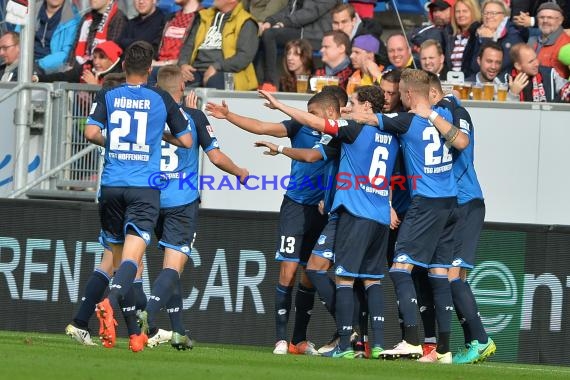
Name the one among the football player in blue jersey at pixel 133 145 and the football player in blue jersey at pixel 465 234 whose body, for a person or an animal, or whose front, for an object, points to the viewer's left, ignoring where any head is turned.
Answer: the football player in blue jersey at pixel 465 234

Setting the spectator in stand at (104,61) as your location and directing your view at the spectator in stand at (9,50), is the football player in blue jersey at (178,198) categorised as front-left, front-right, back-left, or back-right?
back-left

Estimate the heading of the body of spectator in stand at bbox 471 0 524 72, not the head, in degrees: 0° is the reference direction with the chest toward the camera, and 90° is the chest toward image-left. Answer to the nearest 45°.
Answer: approximately 45°

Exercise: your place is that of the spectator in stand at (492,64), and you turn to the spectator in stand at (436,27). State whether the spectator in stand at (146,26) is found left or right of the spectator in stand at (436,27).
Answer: left

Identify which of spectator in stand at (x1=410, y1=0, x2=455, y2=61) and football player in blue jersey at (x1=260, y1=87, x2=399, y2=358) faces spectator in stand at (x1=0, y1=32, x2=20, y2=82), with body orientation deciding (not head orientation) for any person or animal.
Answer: the football player in blue jersey

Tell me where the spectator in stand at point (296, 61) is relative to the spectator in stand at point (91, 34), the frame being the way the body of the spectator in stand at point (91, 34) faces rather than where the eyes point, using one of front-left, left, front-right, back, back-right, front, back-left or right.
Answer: left

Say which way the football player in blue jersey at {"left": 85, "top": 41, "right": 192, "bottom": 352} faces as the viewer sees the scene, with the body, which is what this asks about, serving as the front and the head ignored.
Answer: away from the camera

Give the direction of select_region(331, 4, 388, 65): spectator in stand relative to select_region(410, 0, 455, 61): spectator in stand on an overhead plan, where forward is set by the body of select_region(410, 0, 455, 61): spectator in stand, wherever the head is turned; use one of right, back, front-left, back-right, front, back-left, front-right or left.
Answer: right

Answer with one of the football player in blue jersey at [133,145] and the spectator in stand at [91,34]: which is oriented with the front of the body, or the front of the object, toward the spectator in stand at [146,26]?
the football player in blue jersey

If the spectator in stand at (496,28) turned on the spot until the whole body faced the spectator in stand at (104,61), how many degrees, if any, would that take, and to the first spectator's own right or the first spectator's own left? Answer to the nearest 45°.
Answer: approximately 45° to the first spectator's own right
